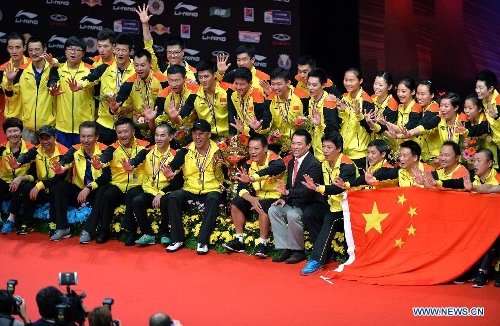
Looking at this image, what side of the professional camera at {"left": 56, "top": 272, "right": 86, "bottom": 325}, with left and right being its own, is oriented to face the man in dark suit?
front

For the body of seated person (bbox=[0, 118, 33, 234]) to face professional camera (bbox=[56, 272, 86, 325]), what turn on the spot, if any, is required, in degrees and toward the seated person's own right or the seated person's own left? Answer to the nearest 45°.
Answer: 0° — they already face it

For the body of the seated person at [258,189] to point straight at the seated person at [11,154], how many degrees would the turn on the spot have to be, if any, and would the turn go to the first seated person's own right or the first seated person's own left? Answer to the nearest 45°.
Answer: approximately 45° to the first seated person's own right

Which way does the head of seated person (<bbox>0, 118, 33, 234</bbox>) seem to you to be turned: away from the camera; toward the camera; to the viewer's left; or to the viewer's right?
toward the camera

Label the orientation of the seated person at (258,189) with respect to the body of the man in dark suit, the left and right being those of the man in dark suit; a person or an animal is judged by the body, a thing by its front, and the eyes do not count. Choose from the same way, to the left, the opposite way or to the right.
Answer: the same way

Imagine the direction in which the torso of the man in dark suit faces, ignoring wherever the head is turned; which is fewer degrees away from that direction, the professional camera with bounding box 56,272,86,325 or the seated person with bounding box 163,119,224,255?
the professional camera

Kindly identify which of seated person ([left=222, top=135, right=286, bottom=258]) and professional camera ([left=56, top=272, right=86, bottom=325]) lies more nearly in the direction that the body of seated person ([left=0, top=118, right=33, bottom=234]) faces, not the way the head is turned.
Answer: the professional camera

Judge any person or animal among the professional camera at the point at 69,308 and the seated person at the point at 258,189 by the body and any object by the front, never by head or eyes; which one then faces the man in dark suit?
the professional camera

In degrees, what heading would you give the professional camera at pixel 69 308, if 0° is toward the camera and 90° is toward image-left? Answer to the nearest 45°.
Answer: approximately 225°

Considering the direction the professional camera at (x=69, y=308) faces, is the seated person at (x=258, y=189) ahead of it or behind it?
ahead

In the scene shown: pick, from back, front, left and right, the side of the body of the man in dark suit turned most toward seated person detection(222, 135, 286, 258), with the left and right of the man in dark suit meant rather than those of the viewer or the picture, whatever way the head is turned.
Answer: right

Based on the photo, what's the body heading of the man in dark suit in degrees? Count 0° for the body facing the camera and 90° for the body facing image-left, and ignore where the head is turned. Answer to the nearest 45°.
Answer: approximately 45°

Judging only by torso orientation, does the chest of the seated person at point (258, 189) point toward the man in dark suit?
no

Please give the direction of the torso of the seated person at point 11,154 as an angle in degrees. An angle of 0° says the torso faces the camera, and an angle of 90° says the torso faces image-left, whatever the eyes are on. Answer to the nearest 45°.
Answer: approximately 0°

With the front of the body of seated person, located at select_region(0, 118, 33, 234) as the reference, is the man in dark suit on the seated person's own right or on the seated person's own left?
on the seated person's own left

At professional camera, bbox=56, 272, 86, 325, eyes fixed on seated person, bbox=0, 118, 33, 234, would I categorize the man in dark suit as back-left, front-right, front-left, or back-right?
front-right

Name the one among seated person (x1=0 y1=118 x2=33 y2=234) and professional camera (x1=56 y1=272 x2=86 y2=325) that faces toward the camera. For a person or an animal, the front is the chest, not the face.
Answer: the seated person

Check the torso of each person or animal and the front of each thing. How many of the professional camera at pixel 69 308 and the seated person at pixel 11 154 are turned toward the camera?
1

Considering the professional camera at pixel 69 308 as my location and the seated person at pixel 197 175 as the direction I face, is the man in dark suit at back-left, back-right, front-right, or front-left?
front-right
